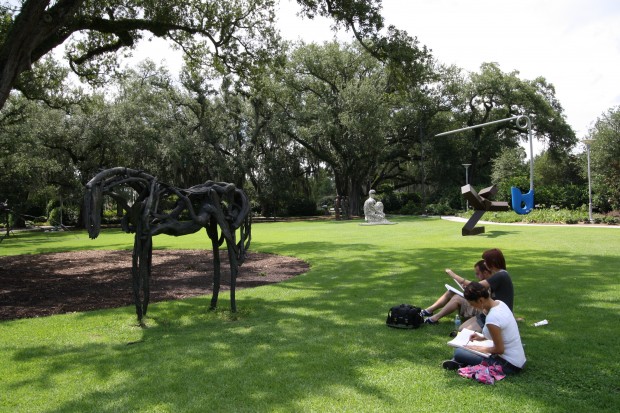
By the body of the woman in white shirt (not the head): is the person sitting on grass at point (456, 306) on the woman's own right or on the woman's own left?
on the woman's own right

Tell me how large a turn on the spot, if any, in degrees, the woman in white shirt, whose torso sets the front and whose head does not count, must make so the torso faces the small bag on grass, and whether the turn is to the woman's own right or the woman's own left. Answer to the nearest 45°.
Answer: approximately 45° to the woman's own right

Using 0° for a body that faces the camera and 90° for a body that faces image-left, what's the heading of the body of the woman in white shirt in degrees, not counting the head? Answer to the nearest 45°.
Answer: approximately 90°
